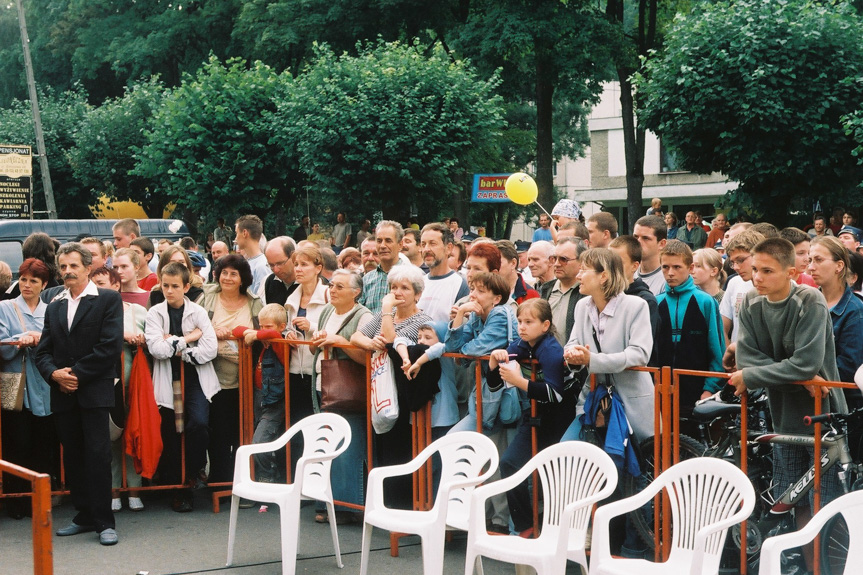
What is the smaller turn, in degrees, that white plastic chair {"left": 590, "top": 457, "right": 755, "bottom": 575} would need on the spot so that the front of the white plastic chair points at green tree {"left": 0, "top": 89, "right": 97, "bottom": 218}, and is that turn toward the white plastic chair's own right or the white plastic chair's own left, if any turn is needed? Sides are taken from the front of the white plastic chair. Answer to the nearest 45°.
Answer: approximately 90° to the white plastic chair's own right

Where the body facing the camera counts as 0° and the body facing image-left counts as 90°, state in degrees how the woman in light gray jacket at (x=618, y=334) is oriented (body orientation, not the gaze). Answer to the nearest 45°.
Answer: approximately 45°

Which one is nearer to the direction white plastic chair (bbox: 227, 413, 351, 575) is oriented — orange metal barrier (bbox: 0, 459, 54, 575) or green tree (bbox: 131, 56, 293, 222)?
the orange metal barrier

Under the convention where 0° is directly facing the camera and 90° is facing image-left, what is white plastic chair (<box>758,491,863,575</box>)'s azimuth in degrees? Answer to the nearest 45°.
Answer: approximately 45°

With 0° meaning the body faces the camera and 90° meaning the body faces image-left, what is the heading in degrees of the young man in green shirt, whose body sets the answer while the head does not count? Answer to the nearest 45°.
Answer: approximately 45°

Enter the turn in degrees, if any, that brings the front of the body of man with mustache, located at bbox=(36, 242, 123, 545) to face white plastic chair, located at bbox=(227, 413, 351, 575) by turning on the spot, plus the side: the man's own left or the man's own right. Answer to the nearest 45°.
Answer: approximately 90° to the man's own left

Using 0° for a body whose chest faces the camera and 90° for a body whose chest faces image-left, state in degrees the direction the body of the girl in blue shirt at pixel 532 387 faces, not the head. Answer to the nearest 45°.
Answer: approximately 45°
